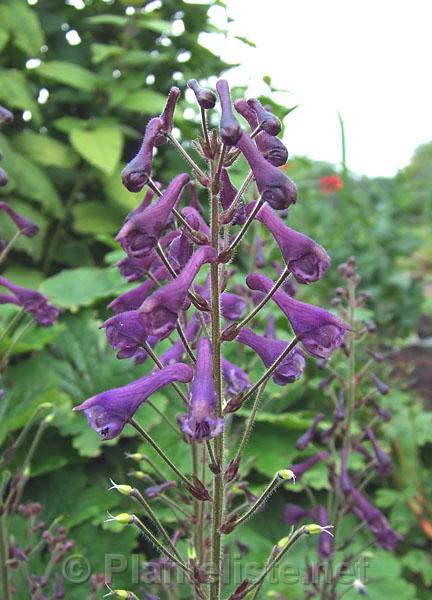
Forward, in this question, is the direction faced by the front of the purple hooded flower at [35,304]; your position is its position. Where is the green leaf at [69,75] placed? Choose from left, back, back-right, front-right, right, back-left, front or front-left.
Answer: left

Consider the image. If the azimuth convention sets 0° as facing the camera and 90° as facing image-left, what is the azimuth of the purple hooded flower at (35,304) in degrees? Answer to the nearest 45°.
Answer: approximately 270°

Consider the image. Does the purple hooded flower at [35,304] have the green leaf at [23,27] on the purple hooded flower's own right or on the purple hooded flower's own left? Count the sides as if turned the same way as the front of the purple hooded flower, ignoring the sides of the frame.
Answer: on the purple hooded flower's own left

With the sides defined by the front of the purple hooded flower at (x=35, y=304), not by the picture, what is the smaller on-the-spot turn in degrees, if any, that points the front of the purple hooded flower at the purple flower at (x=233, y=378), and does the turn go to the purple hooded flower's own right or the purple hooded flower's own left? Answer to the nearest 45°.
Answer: approximately 45° to the purple hooded flower's own right
